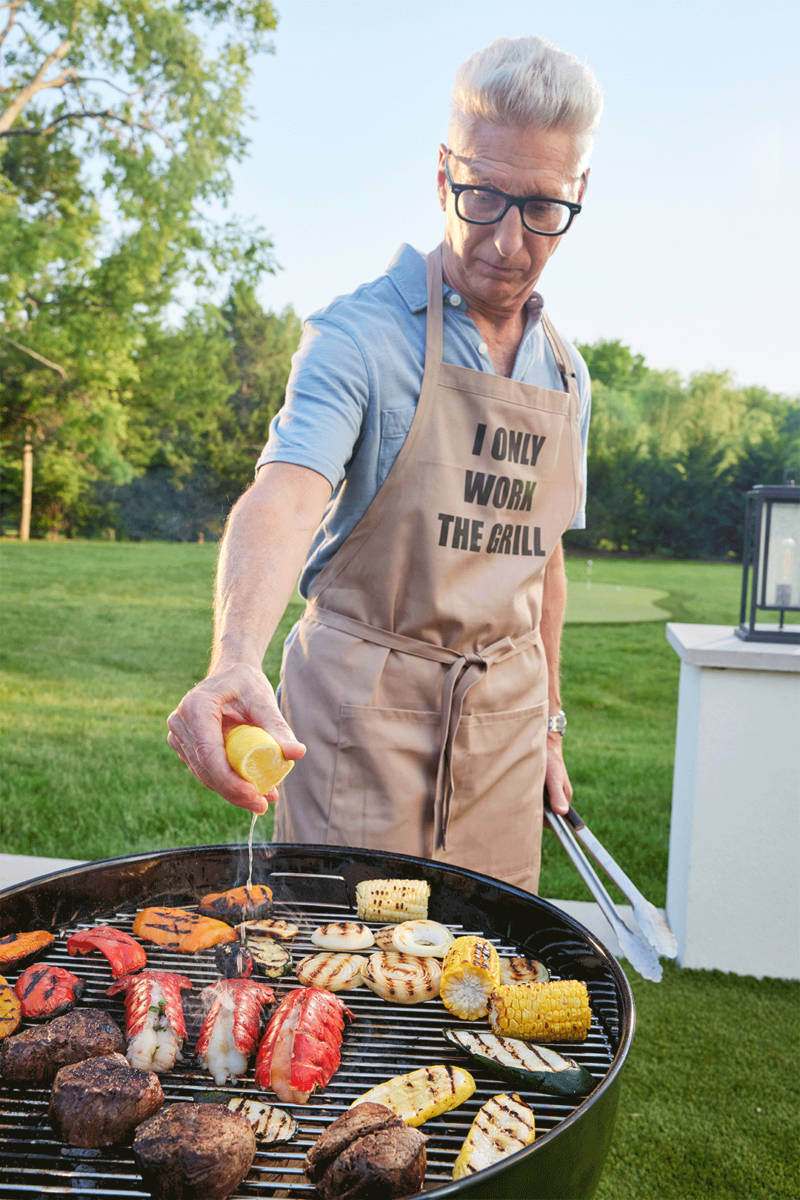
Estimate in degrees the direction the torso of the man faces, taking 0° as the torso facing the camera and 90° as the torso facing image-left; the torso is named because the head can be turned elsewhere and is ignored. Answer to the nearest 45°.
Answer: approximately 315°

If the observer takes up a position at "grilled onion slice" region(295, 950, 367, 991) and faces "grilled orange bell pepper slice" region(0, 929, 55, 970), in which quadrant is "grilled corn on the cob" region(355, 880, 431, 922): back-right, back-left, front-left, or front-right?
back-right

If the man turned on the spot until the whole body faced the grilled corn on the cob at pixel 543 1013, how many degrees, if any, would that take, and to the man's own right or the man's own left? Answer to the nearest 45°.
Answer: approximately 45° to the man's own right

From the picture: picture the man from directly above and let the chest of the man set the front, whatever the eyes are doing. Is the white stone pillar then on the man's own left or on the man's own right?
on the man's own left

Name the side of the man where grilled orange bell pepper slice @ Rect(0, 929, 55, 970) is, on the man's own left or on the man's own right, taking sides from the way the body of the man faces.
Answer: on the man's own right

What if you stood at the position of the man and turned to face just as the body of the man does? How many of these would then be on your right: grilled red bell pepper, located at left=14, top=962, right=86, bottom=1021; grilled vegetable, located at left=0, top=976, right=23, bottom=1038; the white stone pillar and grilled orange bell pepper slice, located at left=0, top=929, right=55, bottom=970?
3

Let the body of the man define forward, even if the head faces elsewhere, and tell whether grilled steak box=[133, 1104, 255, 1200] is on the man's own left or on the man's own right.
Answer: on the man's own right

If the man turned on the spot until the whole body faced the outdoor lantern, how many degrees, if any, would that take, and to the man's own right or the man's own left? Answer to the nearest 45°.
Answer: approximately 90° to the man's own left
